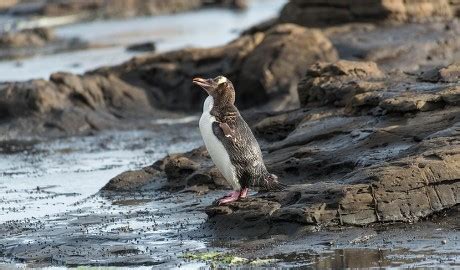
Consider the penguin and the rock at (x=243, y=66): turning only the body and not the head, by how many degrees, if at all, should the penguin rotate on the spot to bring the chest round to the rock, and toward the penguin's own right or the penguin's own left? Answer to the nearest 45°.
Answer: approximately 90° to the penguin's own right

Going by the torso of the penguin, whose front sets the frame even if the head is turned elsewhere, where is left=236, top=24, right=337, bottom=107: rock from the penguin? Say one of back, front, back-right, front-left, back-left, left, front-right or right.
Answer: right

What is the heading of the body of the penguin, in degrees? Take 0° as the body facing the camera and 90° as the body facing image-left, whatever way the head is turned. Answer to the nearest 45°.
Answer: approximately 90°

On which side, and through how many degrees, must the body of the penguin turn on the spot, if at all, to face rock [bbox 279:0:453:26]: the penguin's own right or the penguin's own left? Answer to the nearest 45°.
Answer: approximately 90° to the penguin's own right

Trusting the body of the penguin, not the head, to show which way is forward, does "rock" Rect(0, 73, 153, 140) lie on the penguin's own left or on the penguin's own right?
on the penguin's own right

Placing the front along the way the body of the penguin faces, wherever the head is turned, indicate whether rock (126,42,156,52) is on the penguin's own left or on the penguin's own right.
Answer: on the penguin's own right

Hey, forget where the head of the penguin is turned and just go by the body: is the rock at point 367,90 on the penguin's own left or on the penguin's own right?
on the penguin's own right
